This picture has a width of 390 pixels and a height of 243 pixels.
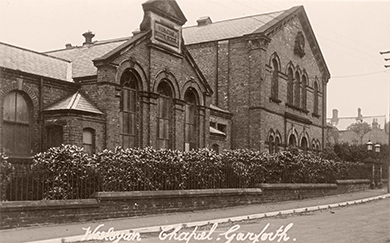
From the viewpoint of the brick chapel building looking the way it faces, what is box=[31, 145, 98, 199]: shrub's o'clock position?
The shrub is roughly at 2 o'clock from the brick chapel building.

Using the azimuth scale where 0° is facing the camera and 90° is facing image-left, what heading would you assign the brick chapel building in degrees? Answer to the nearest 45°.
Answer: approximately 315°
